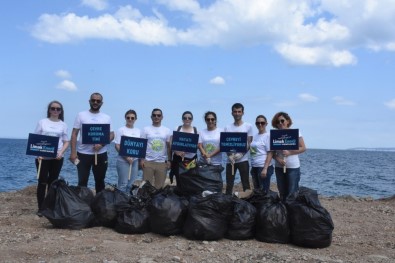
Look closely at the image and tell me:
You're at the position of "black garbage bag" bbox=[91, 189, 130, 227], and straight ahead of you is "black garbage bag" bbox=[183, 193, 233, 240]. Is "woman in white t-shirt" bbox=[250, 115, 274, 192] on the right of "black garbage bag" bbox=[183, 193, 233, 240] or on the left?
left

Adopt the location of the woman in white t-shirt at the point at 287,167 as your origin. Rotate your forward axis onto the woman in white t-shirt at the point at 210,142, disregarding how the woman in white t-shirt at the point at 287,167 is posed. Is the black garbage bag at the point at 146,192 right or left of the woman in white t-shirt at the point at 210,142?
left

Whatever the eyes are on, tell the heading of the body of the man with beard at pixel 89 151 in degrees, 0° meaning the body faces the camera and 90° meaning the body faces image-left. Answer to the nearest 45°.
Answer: approximately 0°

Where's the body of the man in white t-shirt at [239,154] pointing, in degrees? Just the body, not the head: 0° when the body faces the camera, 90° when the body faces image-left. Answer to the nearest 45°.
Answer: approximately 0°

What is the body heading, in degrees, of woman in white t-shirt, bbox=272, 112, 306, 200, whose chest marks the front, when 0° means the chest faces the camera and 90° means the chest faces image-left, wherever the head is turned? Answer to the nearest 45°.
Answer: approximately 45°
